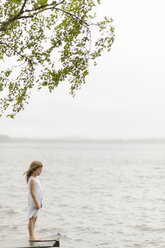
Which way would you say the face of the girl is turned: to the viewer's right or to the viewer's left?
to the viewer's right

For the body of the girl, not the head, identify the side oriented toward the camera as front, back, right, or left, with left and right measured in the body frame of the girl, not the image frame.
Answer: right
